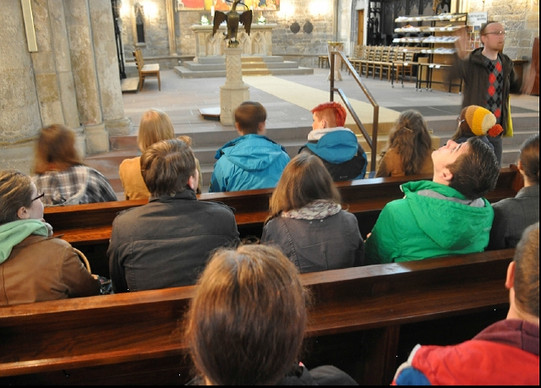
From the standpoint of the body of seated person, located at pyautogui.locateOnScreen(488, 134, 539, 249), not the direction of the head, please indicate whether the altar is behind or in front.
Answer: in front

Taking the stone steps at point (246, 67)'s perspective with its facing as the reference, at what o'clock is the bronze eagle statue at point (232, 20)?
The bronze eagle statue is roughly at 12 o'clock from the stone steps.

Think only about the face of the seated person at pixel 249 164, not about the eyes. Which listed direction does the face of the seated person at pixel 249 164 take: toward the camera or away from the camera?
away from the camera

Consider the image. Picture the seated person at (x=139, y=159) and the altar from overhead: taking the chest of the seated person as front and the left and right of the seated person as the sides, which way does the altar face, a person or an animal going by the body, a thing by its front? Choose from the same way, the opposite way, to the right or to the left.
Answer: the opposite way

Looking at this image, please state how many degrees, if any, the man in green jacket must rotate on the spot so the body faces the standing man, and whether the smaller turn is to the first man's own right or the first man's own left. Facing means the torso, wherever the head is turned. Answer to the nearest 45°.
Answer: approximately 45° to the first man's own right

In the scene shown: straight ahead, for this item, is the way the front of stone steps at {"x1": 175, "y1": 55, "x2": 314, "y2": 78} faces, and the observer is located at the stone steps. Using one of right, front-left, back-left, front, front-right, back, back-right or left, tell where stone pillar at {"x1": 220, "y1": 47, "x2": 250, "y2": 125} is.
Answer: front

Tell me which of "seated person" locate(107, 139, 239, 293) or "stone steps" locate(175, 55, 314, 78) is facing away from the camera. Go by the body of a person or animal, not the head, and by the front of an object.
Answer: the seated person

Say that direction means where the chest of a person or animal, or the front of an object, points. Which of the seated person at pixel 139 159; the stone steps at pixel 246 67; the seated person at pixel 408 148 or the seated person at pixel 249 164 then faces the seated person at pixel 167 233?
the stone steps

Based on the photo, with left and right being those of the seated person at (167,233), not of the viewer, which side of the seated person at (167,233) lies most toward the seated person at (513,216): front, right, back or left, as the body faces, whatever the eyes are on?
right

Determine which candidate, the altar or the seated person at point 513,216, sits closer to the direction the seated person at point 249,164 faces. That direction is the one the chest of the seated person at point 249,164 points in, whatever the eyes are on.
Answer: the altar

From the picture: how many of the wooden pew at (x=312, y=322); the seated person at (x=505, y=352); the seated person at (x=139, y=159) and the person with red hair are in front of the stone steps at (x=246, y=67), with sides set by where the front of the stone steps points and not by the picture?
4

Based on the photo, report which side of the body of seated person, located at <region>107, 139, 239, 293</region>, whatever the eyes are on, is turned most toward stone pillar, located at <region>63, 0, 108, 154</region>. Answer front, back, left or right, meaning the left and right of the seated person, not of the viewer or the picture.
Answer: front

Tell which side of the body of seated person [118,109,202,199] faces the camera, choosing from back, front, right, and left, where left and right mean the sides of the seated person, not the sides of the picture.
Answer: back

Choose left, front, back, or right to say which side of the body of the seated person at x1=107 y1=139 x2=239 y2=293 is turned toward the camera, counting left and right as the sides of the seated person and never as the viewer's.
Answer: back

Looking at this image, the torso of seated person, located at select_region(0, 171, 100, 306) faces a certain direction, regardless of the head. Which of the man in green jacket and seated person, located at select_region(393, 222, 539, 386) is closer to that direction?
the man in green jacket

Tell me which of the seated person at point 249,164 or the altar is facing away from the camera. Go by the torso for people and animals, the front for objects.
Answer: the seated person

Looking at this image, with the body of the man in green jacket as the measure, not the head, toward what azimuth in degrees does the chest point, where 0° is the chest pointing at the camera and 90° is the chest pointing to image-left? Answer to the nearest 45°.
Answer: approximately 135°

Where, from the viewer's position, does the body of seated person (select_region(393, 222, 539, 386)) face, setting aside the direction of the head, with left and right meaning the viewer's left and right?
facing away from the viewer

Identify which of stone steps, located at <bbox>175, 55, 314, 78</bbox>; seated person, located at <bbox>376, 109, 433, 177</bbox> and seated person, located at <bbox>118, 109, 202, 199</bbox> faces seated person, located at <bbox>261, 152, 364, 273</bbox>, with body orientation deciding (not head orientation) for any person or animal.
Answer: the stone steps
